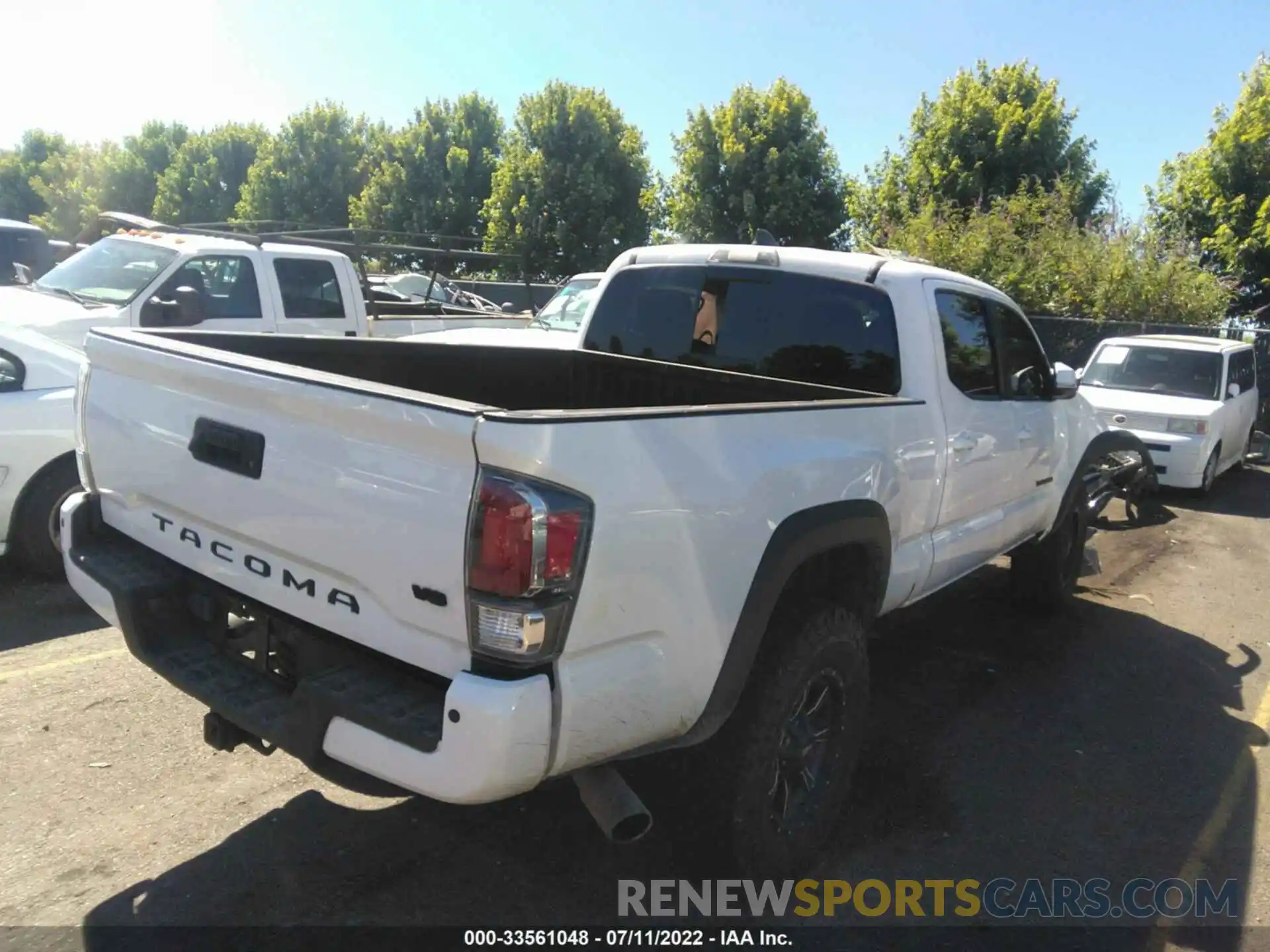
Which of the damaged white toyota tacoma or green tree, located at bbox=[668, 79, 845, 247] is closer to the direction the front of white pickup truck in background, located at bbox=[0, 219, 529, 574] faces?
the damaged white toyota tacoma

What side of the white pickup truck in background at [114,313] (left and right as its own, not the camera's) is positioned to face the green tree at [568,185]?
back

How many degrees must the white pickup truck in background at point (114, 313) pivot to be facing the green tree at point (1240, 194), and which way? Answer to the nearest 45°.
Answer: approximately 135° to its left

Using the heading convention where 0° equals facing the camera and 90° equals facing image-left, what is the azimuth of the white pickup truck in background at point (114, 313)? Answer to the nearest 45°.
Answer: approximately 45°

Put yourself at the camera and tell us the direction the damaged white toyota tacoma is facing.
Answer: facing away from the viewer and to the right of the viewer

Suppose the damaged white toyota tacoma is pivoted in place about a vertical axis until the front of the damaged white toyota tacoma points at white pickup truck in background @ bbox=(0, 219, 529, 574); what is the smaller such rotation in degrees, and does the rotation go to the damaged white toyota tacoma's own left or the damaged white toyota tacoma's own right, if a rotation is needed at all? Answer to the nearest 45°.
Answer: approximately 90° to the damaged white toyota tacoma's own left

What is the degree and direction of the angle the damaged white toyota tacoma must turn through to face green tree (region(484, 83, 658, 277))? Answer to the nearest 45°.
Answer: approximately 45° to its left

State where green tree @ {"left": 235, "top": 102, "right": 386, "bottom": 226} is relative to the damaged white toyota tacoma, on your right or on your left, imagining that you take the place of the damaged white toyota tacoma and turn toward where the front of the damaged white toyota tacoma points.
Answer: on your left

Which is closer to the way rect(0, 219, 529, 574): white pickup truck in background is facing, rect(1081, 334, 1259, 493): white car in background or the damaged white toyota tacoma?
the damaged white toyota tacoma

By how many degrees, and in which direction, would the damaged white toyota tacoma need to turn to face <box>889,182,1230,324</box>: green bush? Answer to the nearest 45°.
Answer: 0° — it already faces it

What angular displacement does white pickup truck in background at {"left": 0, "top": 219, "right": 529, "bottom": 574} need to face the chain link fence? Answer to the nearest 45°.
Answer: approximately 135° to its left

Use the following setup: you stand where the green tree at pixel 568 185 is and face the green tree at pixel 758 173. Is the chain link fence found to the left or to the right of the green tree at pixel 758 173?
right

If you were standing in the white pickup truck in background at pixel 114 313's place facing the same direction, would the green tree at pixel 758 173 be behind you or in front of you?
behind

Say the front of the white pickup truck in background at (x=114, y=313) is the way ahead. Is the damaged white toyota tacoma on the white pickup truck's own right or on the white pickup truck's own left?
on the white pickup truck's own left

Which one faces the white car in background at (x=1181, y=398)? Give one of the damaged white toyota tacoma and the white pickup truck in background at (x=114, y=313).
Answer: the damaged white toyota tacoma

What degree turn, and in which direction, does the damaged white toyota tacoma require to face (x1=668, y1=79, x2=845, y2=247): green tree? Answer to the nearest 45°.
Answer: approximately 45° to its left
